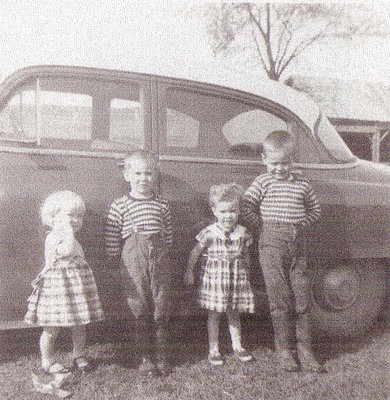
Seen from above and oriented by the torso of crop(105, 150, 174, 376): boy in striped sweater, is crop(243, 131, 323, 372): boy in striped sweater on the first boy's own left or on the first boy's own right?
on the first boy's own left

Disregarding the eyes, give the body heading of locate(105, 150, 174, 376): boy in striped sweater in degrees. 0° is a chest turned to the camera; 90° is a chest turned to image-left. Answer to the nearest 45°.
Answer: approximately 0°

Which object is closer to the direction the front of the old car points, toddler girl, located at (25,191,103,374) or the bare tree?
the toddler girl

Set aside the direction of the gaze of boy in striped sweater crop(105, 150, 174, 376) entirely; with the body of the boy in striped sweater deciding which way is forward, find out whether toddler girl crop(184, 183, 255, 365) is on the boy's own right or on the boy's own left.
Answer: on the boy's own left

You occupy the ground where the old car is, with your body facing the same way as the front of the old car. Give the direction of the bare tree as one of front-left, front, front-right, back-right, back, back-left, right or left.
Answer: right

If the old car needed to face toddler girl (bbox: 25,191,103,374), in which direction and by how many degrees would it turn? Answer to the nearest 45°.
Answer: approximately 45° to its left

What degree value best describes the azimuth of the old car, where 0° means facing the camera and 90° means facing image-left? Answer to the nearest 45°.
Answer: approximately 90°

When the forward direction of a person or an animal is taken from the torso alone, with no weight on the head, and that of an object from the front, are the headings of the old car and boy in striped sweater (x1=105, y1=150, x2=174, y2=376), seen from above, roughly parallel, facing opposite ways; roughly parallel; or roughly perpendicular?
roughly perpendicular

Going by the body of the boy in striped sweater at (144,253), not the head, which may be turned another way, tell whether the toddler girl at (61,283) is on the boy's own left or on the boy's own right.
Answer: on the boy's own right
